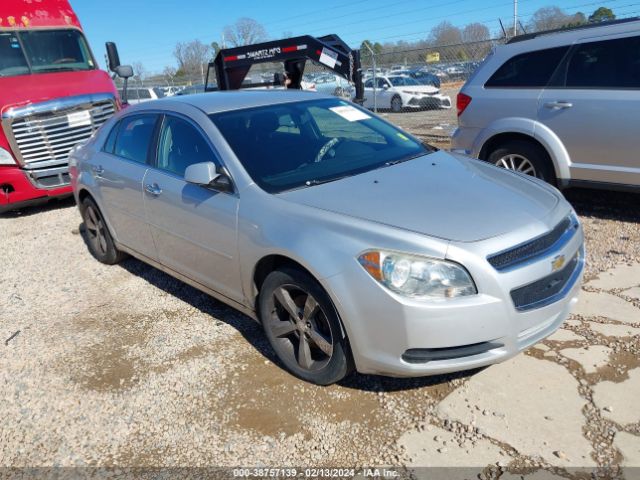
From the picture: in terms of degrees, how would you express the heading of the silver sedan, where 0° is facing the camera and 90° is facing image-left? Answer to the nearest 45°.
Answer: approximately 315°

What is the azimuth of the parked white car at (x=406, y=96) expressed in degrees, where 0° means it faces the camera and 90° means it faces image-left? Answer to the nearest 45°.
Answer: approximately 315°

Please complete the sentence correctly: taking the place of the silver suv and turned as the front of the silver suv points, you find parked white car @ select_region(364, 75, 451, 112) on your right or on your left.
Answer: on your left

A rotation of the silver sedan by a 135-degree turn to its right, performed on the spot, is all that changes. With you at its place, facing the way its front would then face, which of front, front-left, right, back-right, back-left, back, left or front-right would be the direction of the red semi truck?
front-right

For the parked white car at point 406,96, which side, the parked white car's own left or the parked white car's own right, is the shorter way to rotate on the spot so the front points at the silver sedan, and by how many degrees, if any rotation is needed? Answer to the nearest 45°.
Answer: approximately 45° to the parked white car's own right

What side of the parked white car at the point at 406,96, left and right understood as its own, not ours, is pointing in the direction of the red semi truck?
right

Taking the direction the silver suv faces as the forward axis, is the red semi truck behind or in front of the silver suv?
behind

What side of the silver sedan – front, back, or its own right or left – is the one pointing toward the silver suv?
left

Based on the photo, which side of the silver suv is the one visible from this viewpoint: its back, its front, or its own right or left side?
right

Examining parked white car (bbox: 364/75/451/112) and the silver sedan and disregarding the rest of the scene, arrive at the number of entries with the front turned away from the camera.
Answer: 0

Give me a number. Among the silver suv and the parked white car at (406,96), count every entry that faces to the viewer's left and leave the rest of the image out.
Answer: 0
